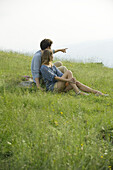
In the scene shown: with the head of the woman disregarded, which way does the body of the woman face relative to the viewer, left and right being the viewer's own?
facing to the right of the viewer
